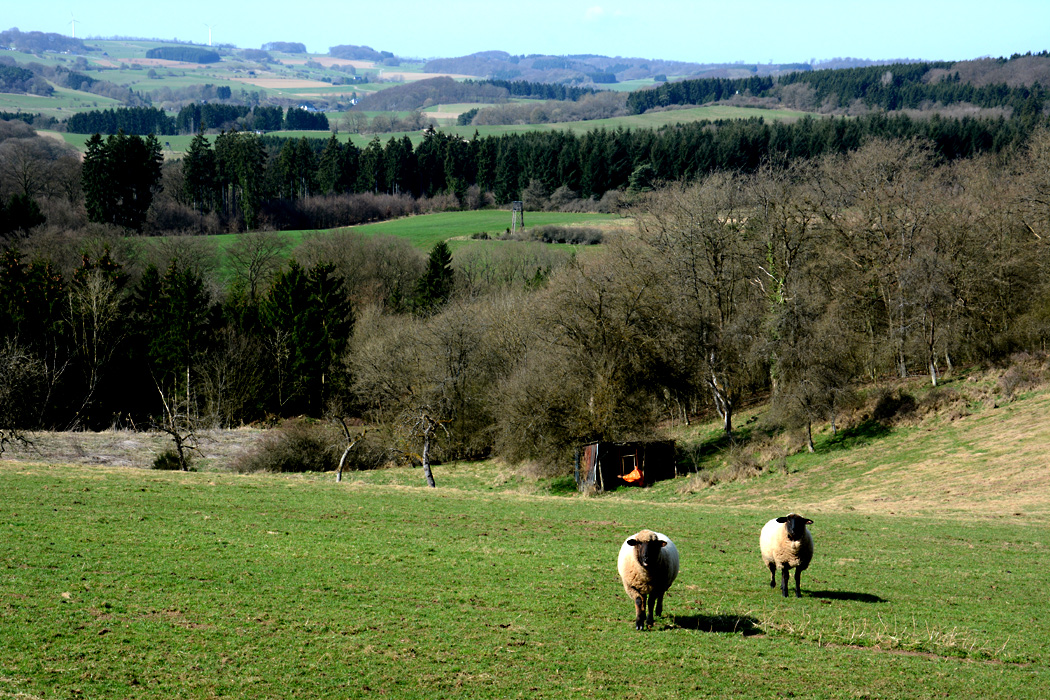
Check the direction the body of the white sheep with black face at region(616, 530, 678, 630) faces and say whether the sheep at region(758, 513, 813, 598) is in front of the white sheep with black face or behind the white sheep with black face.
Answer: behind

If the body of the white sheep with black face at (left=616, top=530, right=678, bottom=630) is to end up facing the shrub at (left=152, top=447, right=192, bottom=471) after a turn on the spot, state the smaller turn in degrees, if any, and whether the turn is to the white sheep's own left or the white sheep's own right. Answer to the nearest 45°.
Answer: approximately 135° to the white sheep's own right

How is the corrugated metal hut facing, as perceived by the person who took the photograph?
facing the viewer and to the right of the viewer

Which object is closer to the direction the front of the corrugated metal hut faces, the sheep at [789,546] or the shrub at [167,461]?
the sheep

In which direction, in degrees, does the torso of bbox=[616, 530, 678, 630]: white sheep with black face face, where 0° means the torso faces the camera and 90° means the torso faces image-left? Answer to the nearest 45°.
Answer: approximately 0°

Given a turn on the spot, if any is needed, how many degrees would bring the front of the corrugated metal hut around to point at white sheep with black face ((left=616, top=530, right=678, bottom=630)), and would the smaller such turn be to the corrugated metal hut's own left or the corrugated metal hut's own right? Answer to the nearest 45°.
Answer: approximately 45° to the corrugated metal hut's own right

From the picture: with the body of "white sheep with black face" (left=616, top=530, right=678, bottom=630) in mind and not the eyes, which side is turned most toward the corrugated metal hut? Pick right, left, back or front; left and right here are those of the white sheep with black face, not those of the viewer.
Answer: back

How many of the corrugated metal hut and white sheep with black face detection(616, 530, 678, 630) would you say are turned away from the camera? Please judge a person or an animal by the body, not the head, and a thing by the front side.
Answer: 0
